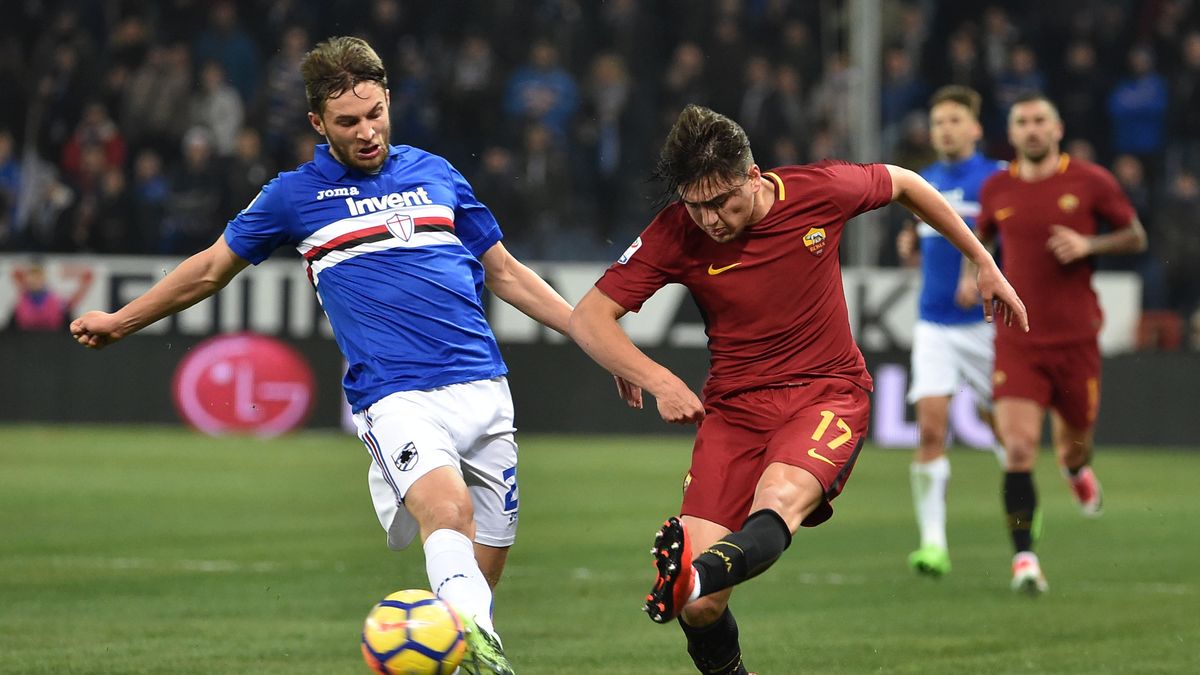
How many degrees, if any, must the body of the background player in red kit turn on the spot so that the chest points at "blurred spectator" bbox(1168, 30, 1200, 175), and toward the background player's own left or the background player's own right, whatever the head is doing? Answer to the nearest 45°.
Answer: approximately 180°

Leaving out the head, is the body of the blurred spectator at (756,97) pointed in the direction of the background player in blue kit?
yes

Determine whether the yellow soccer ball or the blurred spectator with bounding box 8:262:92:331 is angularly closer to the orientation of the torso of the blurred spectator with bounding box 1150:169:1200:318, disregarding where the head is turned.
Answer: the yellow soccer ball

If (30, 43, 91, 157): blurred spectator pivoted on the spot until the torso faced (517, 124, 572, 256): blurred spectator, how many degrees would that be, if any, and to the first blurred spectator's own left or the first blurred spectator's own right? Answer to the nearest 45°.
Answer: approximately 45° to the first blurred spectator's own left

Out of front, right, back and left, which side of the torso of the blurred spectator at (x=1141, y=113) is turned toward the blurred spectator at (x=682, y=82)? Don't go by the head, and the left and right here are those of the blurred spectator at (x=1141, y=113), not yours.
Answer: right

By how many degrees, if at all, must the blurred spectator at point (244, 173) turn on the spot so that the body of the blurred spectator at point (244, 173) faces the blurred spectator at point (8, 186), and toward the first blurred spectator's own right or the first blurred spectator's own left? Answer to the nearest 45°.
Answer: approximately 135° to the first blurred spectator's own right

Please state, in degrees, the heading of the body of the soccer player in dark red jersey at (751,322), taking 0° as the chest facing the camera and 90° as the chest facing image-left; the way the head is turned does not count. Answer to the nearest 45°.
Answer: approximately 0°

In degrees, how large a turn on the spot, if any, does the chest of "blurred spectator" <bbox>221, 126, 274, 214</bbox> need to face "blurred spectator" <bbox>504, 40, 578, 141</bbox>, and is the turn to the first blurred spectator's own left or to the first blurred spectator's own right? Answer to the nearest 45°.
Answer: approximately 90° to the first blurred spectator's own left

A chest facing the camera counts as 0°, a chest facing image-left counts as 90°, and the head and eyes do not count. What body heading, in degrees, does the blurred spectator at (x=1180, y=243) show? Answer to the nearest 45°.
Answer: approximately 0°

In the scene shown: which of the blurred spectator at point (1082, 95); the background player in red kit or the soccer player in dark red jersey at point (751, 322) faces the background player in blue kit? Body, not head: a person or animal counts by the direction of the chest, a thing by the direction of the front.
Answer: the blurred spectator

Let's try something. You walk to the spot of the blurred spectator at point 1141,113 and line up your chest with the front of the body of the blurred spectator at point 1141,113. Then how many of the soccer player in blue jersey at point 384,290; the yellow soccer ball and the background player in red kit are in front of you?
3

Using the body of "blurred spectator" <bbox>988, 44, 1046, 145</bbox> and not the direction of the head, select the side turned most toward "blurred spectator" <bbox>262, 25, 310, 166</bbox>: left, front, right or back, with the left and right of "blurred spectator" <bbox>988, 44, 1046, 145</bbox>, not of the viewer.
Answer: right
